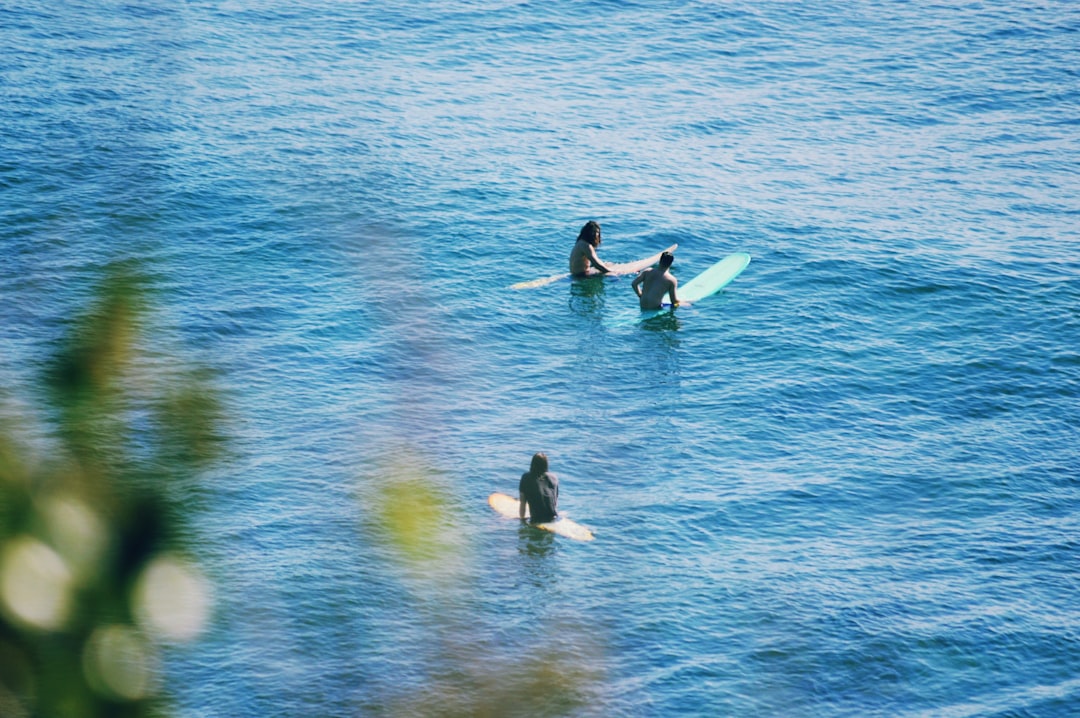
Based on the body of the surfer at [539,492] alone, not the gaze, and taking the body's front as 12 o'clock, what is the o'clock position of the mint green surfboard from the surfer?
The mint green surfboard is roughly at 2 o'clock from the surfer.

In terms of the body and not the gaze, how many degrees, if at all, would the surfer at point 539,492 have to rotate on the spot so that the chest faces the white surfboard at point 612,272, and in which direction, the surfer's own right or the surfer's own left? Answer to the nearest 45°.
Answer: approximately 45° to the surfer's own right

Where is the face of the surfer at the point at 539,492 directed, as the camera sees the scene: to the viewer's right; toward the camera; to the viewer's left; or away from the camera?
away from the camera

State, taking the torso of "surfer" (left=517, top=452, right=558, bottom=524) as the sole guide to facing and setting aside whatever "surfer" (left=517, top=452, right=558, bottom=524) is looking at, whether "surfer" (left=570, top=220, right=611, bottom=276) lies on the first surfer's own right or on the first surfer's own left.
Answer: on the first surfer's own right

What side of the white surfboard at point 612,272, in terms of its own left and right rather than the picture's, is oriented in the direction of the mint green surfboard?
front

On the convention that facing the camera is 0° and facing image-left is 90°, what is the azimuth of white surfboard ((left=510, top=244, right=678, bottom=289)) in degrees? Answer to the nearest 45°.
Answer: approximately 270°

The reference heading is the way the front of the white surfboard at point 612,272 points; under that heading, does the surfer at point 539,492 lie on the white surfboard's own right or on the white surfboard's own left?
on the white surfboard's own right

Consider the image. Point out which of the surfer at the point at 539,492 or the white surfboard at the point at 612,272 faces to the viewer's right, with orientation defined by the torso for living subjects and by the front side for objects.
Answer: the white surfboard

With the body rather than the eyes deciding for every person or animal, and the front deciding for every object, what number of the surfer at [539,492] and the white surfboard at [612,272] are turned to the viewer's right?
1

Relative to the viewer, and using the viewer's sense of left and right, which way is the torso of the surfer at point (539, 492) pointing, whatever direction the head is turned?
facing away from the viewer and to the left of the viewer

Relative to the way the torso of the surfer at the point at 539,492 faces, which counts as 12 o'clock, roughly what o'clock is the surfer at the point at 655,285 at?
the surfer at the point at 655,285 is roughly at 2 o'clock from the surfer at the point at 539,492.
